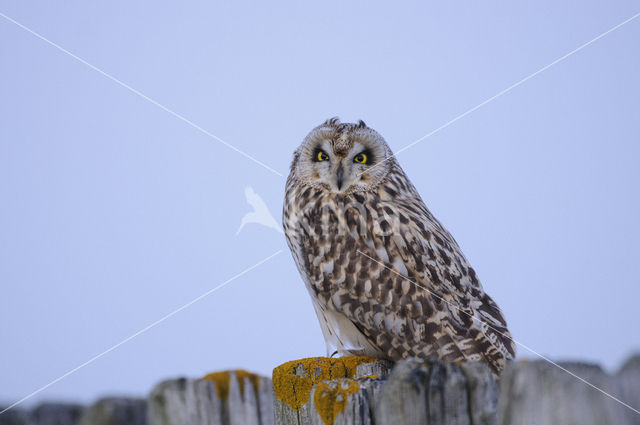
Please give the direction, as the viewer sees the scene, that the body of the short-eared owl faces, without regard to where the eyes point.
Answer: to the viewer's left
